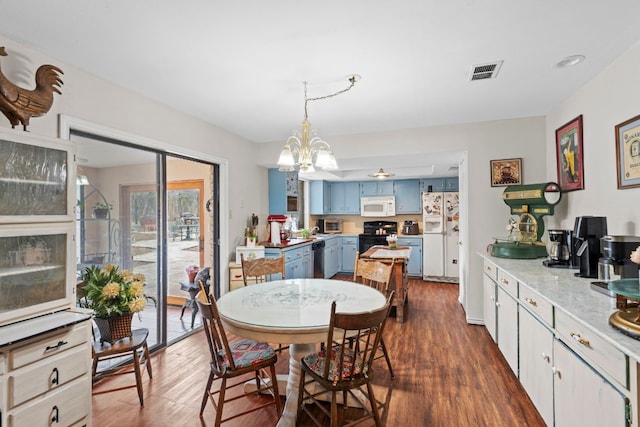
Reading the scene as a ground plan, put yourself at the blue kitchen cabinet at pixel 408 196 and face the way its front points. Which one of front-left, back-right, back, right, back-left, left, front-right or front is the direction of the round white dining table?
front

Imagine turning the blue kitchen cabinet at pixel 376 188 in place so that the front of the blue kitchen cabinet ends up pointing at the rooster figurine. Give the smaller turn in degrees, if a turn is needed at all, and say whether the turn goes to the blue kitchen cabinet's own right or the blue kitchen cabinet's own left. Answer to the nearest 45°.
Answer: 0° — it already faces it

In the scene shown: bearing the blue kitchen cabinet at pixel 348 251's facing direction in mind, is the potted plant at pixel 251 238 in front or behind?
in front

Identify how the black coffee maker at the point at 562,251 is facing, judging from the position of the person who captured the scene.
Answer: facing the viewer and to the left of the viewer

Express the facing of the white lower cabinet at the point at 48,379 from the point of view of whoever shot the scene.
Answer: facing the viewer and to the right of the viewer

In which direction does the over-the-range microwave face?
toward the camera

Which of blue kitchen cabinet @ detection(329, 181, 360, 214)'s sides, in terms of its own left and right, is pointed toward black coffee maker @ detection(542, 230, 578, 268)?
front

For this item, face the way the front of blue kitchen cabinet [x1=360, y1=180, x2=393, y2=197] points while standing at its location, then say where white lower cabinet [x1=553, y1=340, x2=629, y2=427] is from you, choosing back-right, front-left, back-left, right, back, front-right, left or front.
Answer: front

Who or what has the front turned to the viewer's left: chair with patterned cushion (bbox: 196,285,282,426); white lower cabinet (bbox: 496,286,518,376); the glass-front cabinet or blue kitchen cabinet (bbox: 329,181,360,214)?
the white lower cabinet

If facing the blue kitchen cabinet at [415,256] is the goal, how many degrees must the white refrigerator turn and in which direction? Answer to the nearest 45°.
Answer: approximately 90° to its right

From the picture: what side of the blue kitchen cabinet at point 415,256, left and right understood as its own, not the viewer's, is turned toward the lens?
front

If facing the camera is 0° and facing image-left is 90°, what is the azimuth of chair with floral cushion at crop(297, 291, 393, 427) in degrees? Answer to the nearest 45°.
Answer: approximately 135°

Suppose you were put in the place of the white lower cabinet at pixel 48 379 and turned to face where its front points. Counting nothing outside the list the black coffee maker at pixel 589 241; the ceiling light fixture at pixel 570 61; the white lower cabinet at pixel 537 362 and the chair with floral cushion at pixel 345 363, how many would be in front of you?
4

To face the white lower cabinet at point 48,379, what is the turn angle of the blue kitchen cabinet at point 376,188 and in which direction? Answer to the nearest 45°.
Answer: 0° — it already faces it
